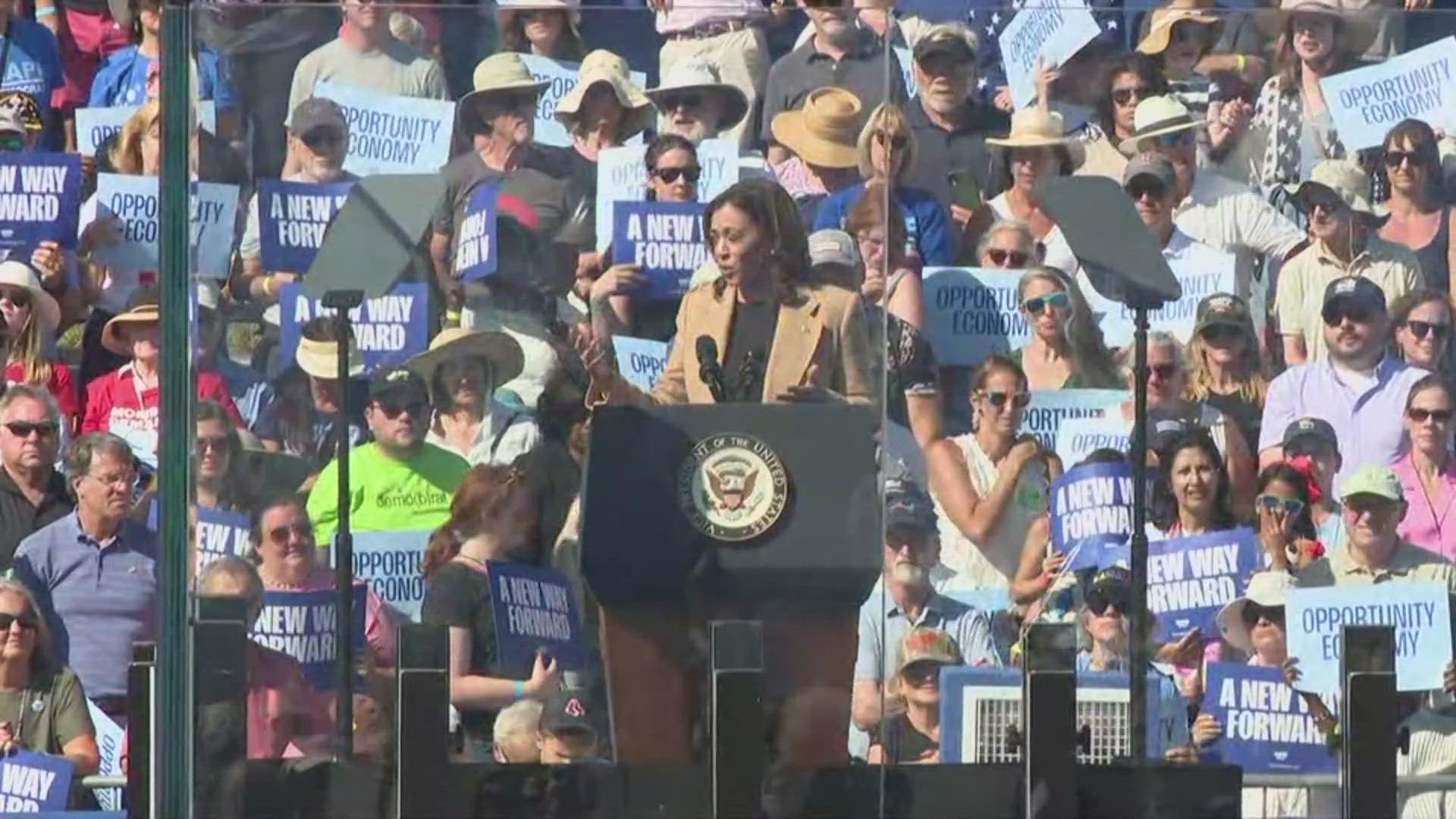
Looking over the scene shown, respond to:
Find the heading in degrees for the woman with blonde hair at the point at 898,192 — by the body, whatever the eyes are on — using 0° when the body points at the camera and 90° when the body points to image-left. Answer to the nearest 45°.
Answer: approximately 0°

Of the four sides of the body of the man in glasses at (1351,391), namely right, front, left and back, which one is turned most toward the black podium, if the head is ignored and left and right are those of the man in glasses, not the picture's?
front

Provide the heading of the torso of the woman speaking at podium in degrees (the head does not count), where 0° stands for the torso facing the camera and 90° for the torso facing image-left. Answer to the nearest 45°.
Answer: approximately 45°

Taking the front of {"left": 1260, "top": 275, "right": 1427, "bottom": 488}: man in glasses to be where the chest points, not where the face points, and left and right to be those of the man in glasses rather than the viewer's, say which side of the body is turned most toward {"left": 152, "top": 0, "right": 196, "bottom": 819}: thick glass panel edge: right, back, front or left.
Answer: right
